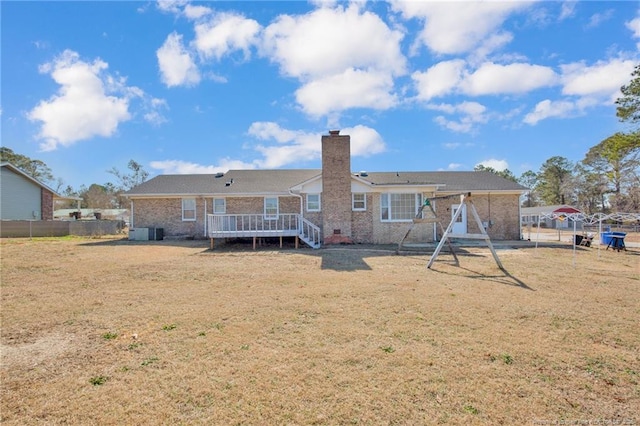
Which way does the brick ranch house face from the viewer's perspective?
away from the camera

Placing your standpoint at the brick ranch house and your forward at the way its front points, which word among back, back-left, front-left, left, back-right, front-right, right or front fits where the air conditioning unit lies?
left

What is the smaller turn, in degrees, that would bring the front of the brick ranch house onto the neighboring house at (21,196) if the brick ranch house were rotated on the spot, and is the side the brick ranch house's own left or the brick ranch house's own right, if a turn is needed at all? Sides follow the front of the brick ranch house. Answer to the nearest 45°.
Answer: approximately 90° to the brick ranch house's own left
